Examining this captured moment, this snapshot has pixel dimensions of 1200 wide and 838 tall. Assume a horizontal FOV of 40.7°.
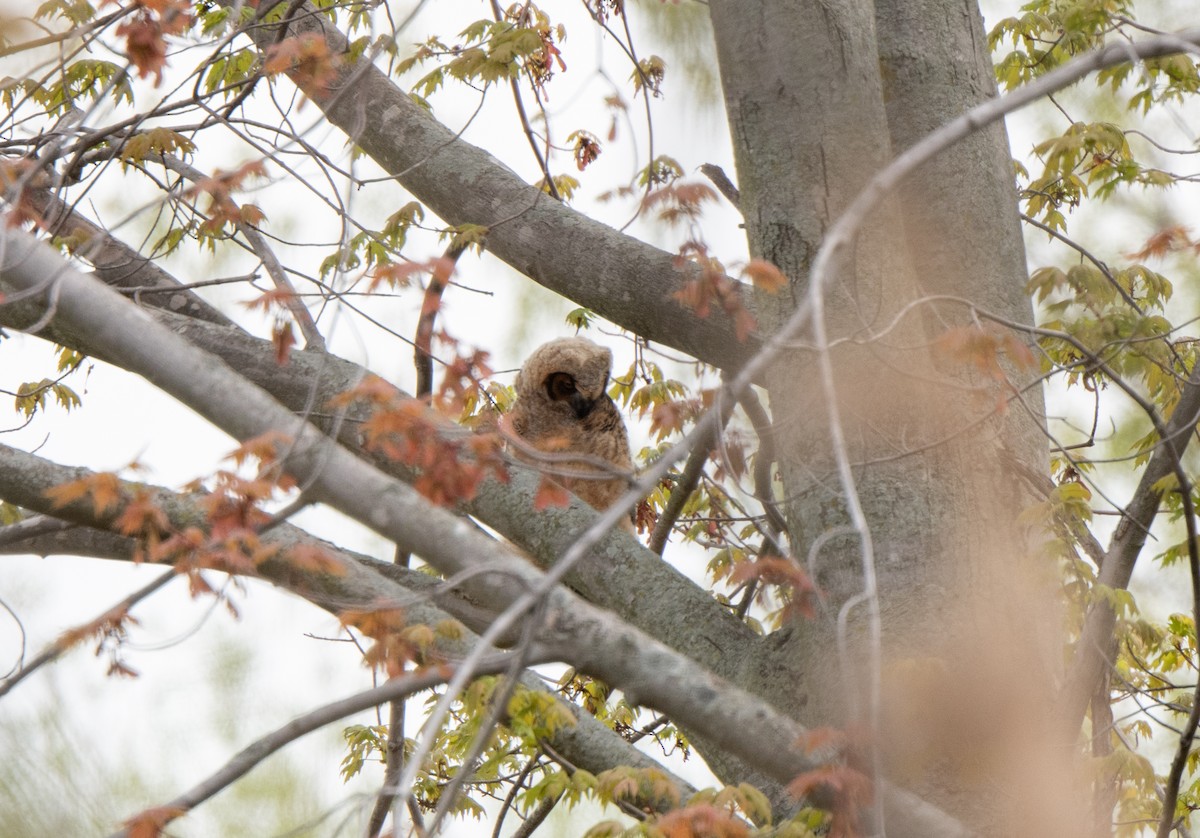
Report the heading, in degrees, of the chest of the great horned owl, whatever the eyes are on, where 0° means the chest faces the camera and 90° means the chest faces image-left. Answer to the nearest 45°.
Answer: approximately 315°
